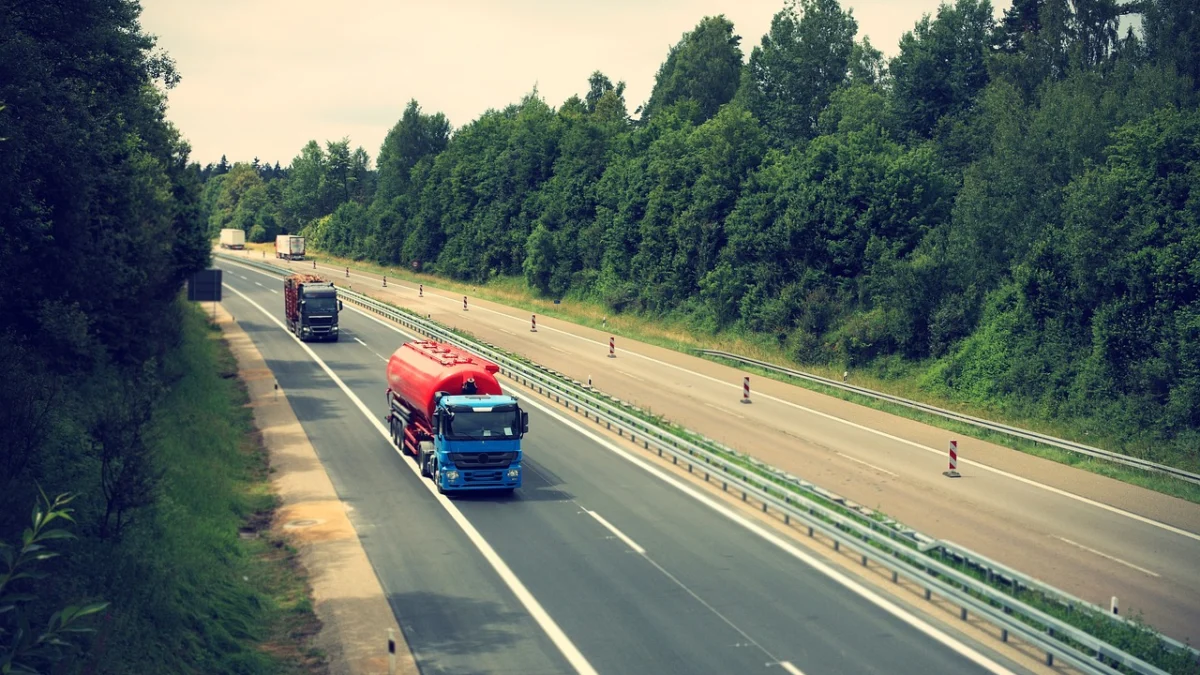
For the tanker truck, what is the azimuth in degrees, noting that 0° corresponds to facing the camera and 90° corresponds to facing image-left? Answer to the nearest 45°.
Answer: approximately 0°

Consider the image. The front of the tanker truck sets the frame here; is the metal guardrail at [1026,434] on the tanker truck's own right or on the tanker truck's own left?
on the tanker truck's own left

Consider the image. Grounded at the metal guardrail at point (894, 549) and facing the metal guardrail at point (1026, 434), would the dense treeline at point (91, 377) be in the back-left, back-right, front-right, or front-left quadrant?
back-left
